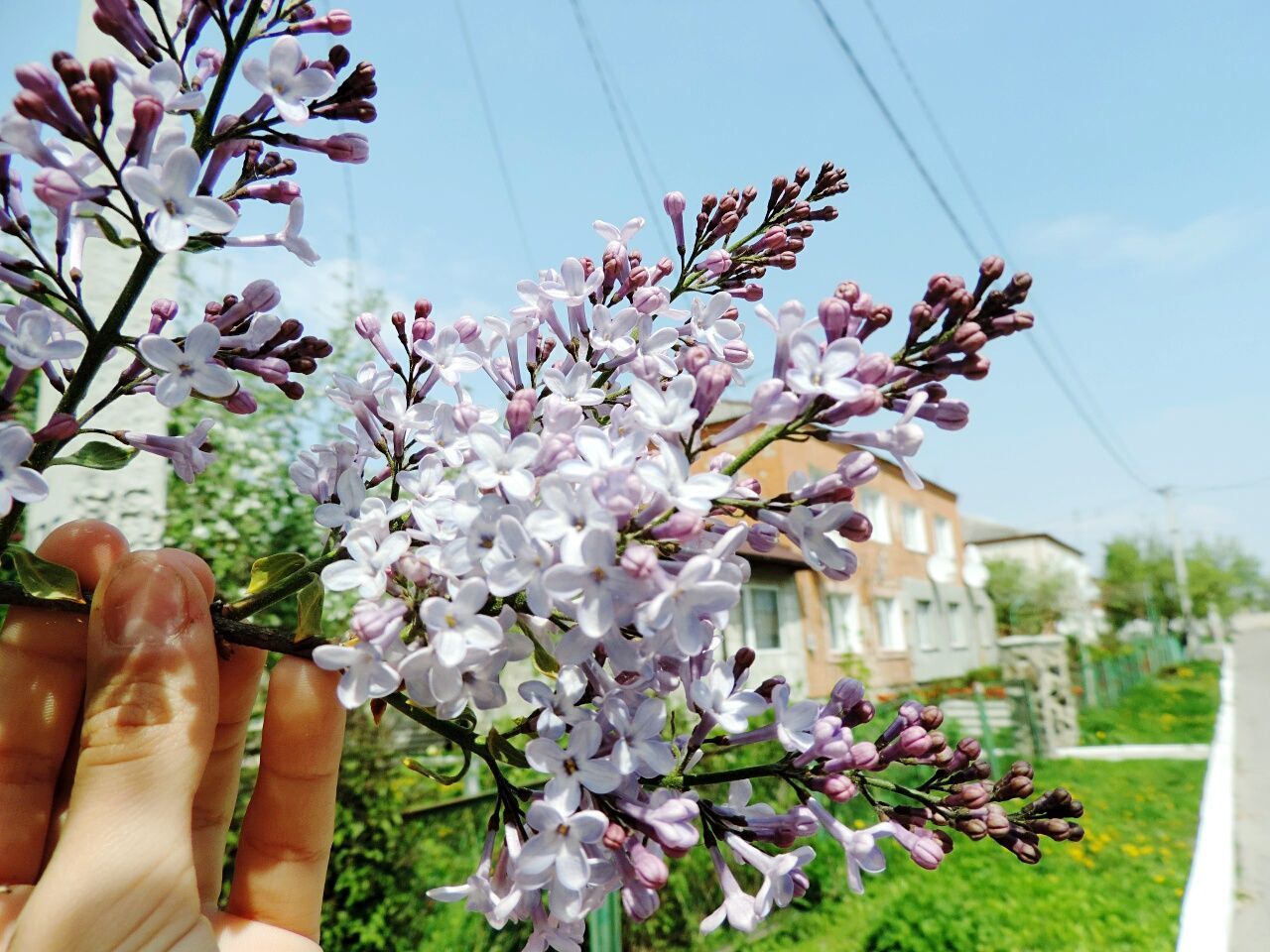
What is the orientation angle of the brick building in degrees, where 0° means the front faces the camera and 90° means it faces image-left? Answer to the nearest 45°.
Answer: approximately 315°

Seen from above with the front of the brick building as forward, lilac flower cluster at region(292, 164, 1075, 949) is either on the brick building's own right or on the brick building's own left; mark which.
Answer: on the brick building's own right

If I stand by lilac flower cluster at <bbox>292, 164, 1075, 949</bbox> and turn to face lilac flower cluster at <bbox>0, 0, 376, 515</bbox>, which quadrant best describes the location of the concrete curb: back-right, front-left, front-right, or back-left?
back-right

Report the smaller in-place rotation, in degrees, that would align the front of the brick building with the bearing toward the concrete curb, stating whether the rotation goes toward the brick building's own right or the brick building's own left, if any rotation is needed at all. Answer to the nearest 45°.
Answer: approximately 45° to the brick building's own right
